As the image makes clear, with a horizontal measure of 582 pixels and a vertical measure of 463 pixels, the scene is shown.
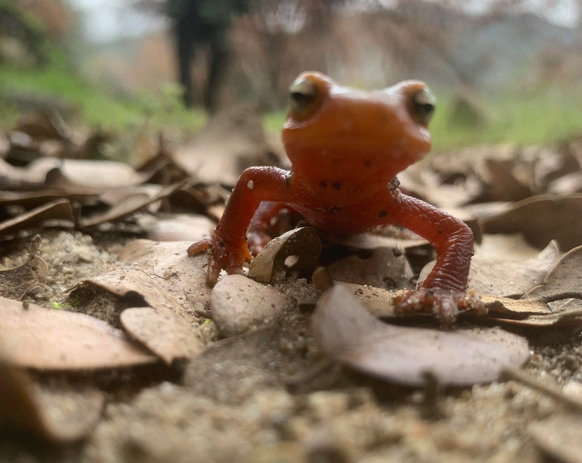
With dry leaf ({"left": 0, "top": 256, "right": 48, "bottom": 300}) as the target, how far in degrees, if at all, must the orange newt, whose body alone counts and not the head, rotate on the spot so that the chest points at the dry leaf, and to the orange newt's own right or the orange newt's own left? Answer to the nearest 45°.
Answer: approximately 90° to the orange newt's own right

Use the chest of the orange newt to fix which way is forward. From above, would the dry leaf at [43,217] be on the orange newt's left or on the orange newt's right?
on the orange newt's right

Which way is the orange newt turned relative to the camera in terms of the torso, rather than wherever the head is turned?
toward the camera

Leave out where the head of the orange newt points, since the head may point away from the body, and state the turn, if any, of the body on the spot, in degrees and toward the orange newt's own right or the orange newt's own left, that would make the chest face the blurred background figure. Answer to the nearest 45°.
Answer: approximately 180°

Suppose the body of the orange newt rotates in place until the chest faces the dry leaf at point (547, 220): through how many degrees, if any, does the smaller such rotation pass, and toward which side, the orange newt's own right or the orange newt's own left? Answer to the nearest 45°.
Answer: approximately 135° to the orange newt's own left

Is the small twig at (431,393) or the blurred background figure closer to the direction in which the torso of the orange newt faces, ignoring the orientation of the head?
the small twig

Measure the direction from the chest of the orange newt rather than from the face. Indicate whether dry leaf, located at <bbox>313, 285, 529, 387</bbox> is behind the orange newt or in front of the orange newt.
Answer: in front

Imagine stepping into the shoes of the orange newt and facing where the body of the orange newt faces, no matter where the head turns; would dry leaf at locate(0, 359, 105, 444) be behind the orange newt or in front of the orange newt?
in front

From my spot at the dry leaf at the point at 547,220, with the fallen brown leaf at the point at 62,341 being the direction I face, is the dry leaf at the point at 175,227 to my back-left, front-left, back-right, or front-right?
front-right

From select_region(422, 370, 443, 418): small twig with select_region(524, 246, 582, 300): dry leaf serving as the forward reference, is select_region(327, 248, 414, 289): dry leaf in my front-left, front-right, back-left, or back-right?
front-left
